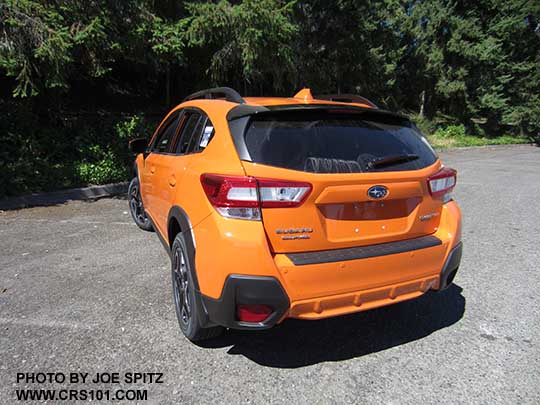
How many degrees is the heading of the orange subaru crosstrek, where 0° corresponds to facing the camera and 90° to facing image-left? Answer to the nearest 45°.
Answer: approximately 135°

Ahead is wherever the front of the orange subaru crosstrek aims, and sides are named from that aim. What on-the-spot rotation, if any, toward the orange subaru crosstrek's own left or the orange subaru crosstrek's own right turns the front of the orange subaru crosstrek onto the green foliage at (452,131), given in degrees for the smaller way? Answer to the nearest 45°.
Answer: approximately 45° to the orange subaru crosstrek's own right

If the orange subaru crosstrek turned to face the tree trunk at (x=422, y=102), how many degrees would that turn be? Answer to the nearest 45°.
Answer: approximately 45° to its right
